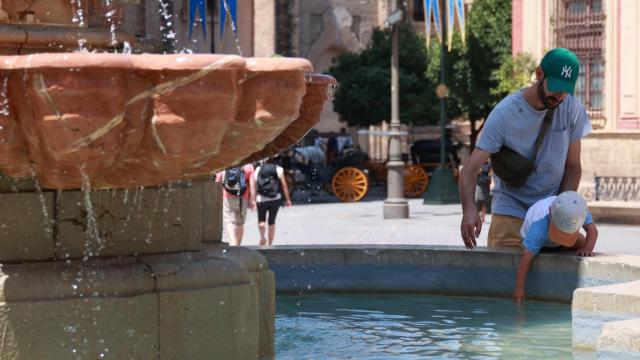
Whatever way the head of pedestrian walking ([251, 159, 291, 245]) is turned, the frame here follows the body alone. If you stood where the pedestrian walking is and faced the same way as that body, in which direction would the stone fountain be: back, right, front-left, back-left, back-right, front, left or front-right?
back

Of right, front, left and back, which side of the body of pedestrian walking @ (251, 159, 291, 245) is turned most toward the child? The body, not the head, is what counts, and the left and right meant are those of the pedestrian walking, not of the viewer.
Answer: back

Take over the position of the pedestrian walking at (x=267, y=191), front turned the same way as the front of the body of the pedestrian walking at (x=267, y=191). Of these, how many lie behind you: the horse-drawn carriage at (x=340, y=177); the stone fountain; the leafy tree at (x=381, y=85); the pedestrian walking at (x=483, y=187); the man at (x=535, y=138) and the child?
3

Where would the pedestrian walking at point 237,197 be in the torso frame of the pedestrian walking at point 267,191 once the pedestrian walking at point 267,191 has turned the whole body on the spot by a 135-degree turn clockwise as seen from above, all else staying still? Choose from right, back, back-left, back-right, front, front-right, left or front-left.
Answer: right

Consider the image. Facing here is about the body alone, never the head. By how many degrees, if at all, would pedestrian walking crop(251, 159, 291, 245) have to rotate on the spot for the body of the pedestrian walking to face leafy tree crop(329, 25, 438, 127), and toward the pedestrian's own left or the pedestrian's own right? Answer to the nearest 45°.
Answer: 0° — they already face it

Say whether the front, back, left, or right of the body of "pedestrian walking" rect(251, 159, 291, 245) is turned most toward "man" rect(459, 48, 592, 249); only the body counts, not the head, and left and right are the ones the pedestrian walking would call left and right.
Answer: back

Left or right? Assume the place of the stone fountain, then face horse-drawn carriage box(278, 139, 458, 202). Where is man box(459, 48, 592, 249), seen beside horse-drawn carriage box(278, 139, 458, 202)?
right

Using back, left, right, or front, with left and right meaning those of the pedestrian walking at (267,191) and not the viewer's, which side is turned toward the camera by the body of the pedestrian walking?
back

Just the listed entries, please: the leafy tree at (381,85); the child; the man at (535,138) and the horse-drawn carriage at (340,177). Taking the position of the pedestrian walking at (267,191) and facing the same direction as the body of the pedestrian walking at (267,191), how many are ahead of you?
2

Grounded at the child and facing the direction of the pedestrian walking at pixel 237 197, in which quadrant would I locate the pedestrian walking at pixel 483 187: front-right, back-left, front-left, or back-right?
front-right

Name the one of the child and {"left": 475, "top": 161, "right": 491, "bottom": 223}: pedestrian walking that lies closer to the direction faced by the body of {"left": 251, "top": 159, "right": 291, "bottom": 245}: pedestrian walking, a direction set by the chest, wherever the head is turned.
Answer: the pedestrian walking

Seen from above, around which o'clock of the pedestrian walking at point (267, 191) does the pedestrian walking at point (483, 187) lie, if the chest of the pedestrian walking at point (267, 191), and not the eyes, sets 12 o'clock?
the pedestrian walking at point (483, 187) is roughly at 1 o'clock from the pedestrian walking at point (267, 191).

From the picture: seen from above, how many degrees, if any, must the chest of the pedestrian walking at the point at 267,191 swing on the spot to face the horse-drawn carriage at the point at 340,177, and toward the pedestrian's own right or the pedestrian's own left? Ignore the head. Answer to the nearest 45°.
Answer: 0° — they already face it
